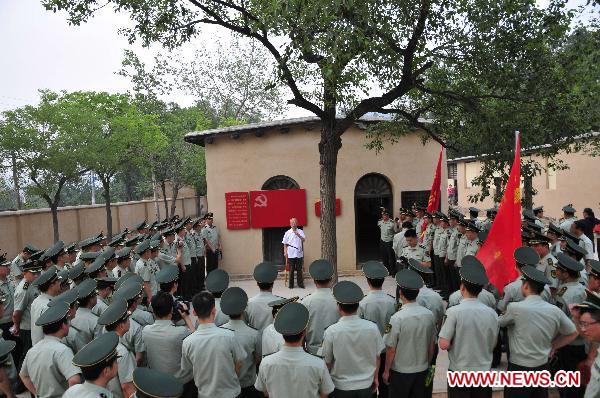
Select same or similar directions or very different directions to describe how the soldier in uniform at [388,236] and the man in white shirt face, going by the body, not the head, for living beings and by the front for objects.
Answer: same or similar directions

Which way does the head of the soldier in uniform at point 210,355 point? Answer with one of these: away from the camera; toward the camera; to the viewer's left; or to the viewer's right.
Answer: away from the camera

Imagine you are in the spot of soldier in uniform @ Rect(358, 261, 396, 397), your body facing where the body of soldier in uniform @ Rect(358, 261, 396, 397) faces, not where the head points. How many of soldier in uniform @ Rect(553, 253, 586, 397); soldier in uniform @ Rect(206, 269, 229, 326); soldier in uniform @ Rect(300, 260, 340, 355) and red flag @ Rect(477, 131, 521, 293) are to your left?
2

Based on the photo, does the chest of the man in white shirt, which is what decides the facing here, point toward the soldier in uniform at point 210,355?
yes

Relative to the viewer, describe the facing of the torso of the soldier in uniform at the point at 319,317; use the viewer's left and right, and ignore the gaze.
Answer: facing away from the viewer

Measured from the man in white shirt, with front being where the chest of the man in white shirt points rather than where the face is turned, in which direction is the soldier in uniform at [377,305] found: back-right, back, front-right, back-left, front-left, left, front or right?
front

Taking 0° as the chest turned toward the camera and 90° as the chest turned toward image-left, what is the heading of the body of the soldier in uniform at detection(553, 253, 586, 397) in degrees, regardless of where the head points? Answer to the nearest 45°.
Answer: approximately 135°

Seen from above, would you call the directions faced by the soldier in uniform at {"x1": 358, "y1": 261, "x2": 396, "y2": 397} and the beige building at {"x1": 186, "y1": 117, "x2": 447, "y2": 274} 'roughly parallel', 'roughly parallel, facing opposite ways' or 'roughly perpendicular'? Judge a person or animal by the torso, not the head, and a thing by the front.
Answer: roughly parallel, facing opposite ways

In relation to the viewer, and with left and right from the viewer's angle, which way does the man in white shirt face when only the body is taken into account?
facing the viewer

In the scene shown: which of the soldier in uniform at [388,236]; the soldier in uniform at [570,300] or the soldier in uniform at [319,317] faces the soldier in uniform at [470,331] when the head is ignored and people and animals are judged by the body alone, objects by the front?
the soldier in uniform at [388,236]

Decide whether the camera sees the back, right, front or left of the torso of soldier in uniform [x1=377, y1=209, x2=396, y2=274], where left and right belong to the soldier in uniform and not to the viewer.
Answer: front

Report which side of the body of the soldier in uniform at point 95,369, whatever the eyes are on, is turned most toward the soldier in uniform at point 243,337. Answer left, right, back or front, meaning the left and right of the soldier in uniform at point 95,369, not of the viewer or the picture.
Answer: front

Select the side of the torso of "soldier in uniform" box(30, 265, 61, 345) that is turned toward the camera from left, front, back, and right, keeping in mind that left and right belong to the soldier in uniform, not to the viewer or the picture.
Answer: right

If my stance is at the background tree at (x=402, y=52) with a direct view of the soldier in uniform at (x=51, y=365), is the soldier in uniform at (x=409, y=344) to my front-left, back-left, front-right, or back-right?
front-left

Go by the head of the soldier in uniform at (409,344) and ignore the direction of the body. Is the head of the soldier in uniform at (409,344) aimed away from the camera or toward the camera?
away from the camera

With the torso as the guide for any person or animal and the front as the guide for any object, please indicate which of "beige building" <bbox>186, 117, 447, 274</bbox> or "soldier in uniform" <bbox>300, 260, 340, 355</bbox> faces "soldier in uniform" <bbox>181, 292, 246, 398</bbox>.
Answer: the beige building

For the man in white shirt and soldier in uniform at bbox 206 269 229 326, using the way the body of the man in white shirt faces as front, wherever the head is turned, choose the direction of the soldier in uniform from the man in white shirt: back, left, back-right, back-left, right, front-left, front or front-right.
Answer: front

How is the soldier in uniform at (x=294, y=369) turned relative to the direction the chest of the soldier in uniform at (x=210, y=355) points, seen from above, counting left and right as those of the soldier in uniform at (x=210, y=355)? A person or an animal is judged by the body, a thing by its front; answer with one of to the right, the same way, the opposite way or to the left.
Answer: the same way

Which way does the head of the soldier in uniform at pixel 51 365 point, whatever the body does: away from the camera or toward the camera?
away from the camera

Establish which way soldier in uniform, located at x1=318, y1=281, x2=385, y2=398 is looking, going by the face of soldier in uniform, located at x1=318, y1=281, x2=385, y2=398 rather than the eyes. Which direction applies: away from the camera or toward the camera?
away from the camera

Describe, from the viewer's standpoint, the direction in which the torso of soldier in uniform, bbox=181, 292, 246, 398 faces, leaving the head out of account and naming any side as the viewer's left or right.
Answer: facing away from the viewer

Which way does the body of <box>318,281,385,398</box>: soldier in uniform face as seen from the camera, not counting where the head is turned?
away from the camera
